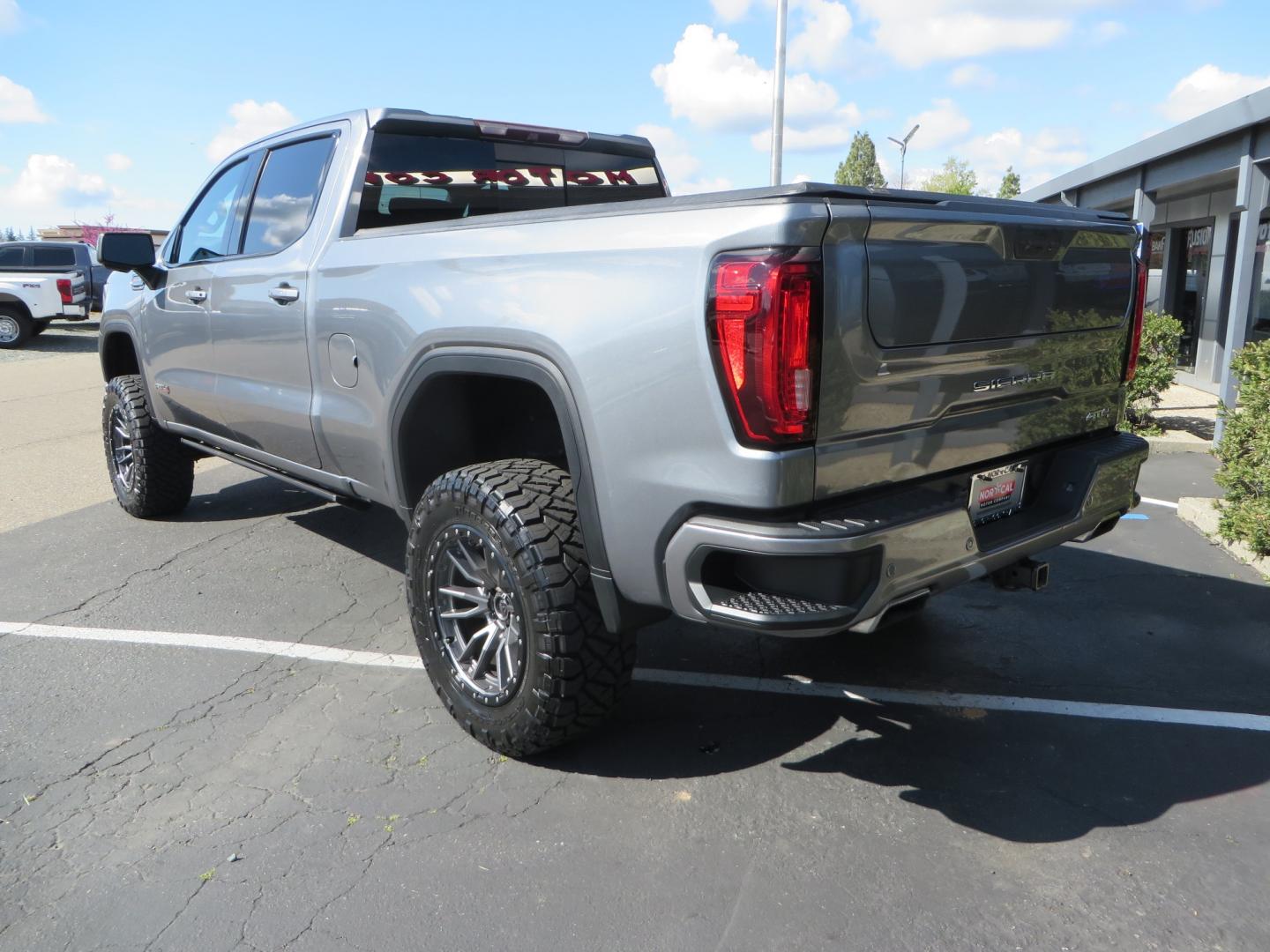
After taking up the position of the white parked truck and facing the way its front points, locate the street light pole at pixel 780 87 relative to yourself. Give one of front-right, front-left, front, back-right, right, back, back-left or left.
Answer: back-left

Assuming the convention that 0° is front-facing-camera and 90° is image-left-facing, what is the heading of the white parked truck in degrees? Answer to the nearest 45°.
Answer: approximately 90°

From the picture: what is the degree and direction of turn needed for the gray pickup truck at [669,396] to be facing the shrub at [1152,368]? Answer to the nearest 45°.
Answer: approximately 90° to its right

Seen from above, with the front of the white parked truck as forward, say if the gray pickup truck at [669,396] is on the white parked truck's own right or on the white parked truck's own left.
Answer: on the white parked truck's own left

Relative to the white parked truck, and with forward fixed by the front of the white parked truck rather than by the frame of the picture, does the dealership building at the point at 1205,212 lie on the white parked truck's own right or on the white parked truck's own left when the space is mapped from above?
on the white parked truck's own left

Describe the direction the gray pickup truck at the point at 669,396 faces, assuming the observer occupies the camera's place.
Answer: facing away from the viewer and to the left of the viewer

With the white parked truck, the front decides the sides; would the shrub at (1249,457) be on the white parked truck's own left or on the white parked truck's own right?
on the white parked truck's own left

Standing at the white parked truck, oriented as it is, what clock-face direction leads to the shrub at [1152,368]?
The shrub is roughly at 8 o'clock from the white parked truck.
